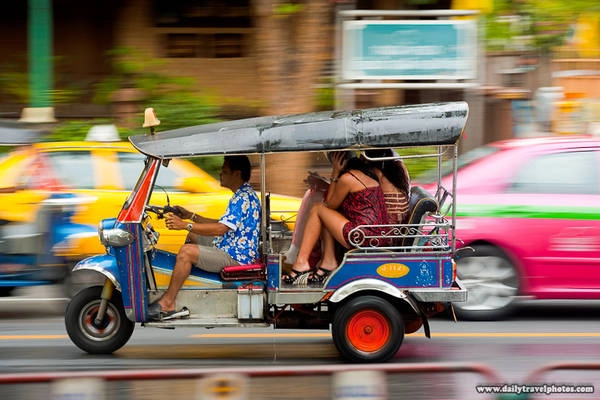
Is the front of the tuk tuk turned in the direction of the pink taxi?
no

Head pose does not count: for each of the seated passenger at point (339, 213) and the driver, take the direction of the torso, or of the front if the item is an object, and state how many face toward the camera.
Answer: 0

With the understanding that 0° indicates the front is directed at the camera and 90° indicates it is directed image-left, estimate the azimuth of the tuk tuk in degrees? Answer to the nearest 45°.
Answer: approximately 90°

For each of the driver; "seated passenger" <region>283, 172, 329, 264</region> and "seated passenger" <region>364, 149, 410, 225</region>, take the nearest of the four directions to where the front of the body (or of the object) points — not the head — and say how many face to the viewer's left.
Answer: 3

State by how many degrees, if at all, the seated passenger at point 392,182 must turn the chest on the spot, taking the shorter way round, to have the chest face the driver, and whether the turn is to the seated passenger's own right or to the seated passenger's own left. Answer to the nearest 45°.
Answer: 0° — they already face them

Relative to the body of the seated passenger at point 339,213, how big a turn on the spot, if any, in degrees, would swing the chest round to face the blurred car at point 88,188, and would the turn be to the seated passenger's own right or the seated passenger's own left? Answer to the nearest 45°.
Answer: approximately 45° to the seated passenger's own right

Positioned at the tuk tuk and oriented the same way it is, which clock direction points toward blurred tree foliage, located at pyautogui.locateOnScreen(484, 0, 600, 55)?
The blurred tree foliage is roughly at 4 o'clock from the tuk tuk.

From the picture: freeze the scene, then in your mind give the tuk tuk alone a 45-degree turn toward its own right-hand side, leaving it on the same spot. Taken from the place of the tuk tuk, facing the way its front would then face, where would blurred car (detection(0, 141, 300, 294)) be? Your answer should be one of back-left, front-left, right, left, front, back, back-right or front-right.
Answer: front

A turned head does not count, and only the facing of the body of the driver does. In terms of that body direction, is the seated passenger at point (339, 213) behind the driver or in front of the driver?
behind

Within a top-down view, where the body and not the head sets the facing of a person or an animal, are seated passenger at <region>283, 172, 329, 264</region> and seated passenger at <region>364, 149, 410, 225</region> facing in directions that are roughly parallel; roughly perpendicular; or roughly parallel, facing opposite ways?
roughly parallel

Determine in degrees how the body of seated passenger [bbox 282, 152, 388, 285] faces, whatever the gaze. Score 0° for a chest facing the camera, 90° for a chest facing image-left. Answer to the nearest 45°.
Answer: approximately 90°

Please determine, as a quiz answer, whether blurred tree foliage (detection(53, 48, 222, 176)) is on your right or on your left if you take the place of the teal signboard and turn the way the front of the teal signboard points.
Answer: on your right

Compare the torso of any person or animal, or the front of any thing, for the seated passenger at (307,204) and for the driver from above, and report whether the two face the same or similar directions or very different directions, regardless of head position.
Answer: same or similar directions

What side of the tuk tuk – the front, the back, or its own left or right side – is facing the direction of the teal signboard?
right

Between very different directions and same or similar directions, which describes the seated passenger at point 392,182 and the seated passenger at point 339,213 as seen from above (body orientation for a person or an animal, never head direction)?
same or similar directions

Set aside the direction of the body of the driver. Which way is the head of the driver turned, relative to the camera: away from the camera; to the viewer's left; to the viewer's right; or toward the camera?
to the viewer's left

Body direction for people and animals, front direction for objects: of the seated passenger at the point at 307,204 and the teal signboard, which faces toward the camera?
the teal signboard

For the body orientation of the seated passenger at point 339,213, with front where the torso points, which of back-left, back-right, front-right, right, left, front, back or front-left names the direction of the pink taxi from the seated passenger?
back-right

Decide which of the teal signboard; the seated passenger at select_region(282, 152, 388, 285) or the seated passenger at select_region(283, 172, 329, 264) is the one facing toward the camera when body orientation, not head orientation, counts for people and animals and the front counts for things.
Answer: the teal signboard

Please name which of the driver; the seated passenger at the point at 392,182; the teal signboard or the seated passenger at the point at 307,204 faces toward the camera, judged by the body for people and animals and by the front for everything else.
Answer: the teal signboard

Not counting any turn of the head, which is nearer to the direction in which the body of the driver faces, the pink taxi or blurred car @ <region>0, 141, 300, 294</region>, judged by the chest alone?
the blurred car

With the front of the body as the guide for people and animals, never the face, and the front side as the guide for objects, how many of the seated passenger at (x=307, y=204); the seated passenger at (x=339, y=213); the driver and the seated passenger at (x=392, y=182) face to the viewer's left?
4
